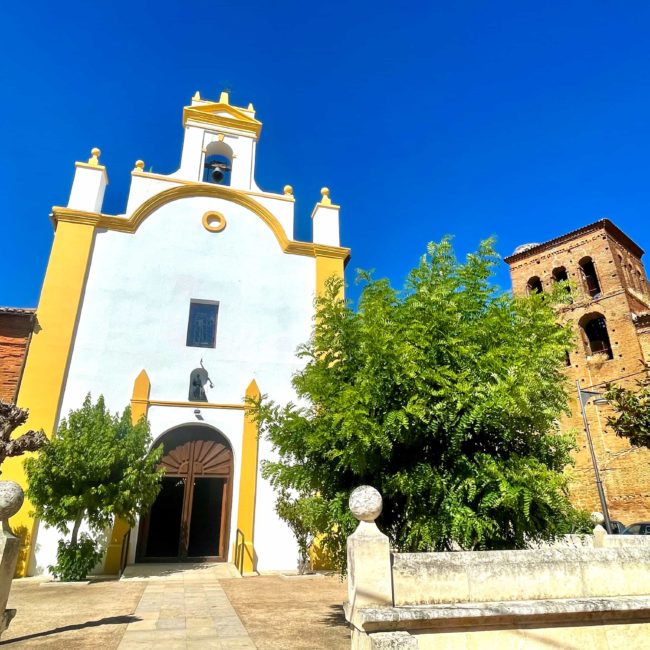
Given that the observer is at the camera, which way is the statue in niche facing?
facing the viewer

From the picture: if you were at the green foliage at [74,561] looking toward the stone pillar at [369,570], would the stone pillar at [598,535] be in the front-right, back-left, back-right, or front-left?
front-left

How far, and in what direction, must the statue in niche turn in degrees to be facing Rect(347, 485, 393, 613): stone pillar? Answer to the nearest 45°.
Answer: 0° — it already faces it

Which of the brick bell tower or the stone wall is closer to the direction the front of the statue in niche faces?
the stone wall

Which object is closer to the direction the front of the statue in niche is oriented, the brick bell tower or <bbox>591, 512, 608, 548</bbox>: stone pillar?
the stone pillar

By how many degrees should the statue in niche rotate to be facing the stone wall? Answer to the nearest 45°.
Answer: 0° — it already faces it

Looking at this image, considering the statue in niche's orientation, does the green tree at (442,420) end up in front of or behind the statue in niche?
in front

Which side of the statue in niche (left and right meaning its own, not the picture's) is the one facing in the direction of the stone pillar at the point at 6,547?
front

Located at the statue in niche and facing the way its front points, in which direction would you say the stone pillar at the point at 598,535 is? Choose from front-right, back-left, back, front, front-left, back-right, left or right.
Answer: front-left
